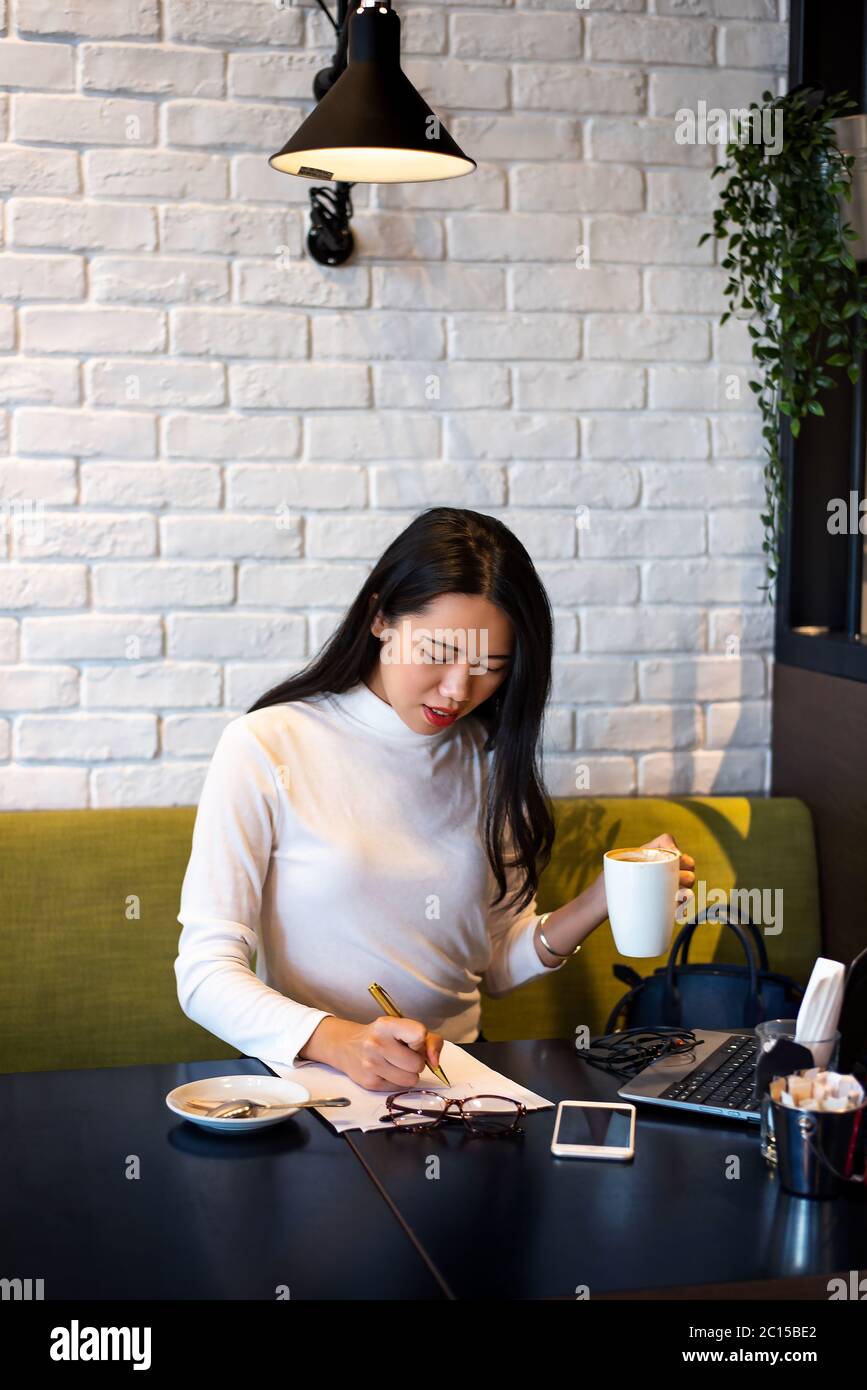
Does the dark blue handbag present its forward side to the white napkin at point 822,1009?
yes

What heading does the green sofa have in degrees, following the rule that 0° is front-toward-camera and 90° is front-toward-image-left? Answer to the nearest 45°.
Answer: approximately 0°

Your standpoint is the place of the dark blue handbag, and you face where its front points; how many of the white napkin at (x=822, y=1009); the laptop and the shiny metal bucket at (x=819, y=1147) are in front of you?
3

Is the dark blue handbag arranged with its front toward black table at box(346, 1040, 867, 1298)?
yes
